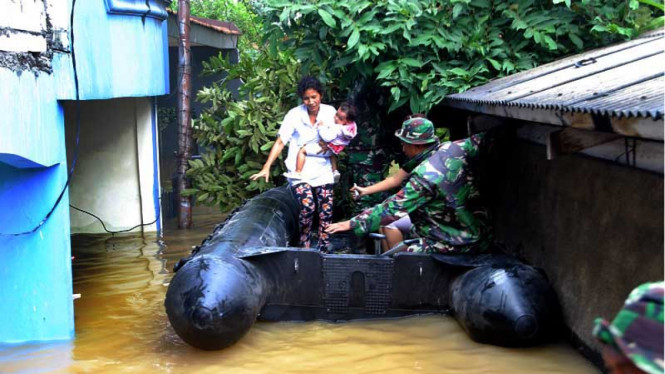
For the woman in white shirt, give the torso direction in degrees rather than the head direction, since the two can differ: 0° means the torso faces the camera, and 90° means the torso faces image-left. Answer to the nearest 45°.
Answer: approximately 0°

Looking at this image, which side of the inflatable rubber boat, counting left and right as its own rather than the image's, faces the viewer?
back

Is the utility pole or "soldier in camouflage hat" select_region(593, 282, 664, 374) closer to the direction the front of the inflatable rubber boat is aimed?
the utility pole

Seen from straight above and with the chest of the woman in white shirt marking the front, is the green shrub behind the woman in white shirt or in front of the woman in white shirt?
behind

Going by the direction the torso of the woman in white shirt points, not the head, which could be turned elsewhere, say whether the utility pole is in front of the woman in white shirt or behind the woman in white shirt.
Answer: behind
